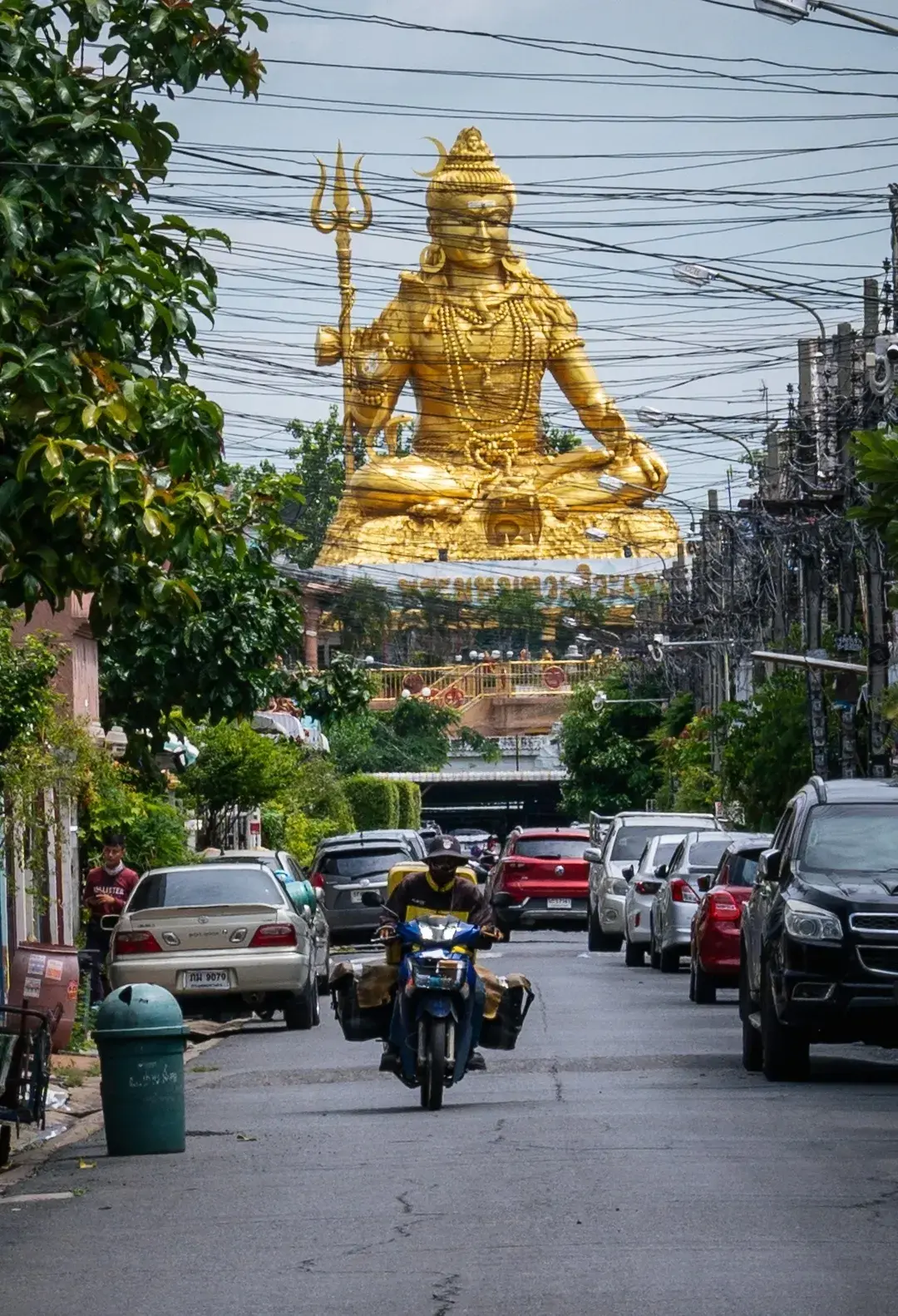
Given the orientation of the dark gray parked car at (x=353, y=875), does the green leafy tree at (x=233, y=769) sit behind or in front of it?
in front

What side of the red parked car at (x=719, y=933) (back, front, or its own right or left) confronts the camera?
back

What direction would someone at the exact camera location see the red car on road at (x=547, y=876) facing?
facing away from the viewer

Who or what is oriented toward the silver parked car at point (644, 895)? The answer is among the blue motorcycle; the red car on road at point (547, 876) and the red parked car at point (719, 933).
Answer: the red parked car at point (719, 933)

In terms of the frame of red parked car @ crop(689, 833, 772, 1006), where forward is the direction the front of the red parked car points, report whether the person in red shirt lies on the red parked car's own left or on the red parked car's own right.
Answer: on the red parked car's own left

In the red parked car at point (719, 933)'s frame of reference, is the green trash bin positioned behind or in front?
behind

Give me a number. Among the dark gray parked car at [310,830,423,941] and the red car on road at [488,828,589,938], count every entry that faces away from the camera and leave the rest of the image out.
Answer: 2

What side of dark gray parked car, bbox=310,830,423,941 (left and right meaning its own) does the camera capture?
back

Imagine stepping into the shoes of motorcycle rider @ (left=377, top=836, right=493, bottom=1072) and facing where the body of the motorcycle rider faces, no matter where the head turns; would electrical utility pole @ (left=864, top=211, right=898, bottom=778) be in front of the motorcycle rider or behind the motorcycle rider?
behind

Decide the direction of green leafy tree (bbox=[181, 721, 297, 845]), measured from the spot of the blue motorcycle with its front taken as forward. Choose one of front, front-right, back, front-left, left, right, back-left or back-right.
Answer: back

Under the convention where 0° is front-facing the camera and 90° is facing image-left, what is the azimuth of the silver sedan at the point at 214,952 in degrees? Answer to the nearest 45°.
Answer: approximately 180°

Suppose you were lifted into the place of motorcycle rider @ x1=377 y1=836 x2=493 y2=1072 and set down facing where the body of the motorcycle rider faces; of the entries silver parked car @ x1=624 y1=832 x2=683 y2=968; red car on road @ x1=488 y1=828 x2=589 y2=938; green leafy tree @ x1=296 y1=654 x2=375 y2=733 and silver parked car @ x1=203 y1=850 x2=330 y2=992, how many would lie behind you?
4
